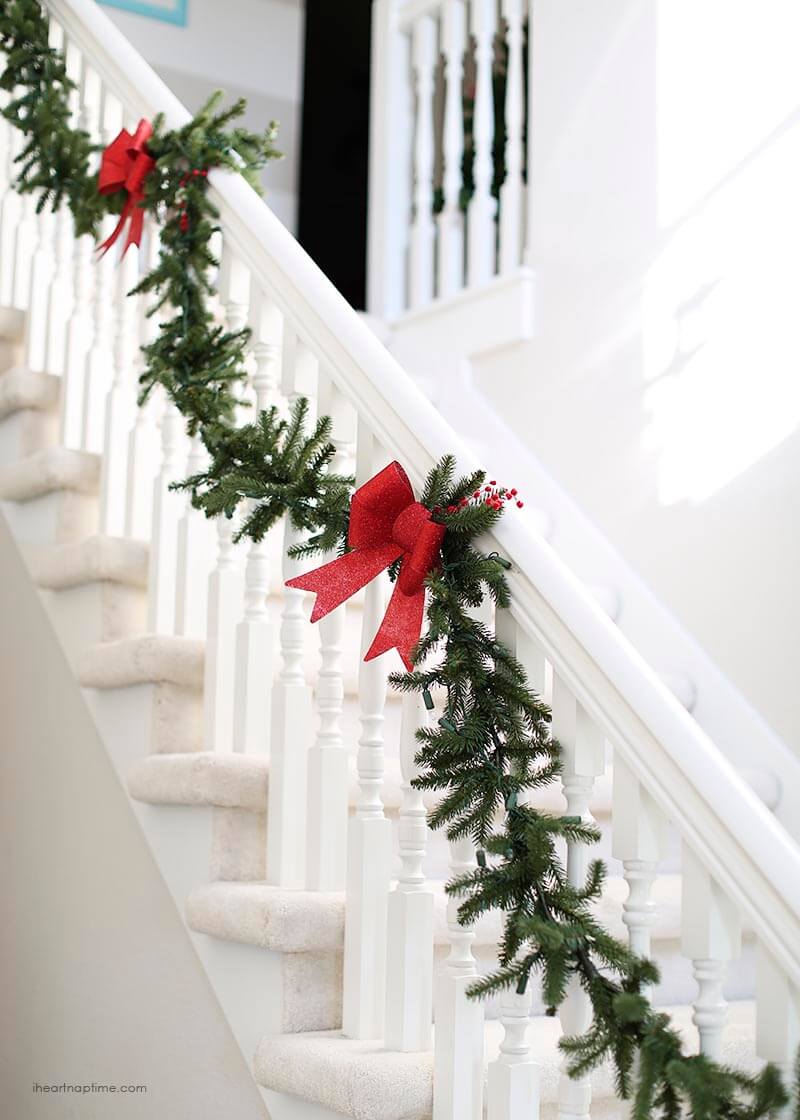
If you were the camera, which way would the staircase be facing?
facing the viewer and to the right of the viewer
